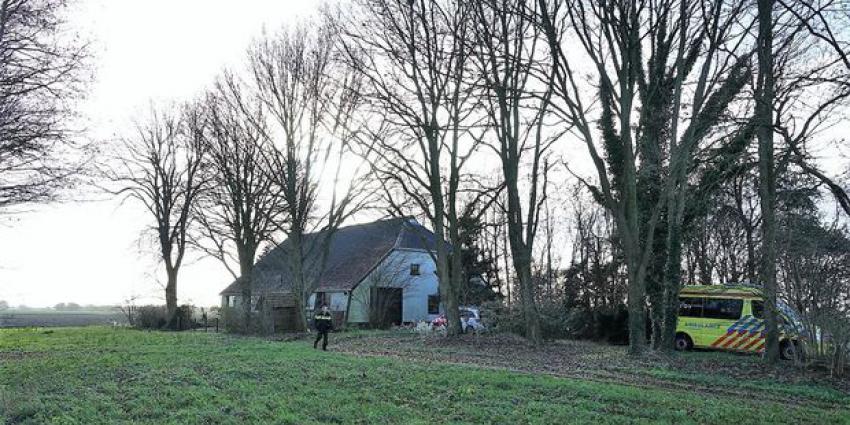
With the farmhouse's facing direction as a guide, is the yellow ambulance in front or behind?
in front

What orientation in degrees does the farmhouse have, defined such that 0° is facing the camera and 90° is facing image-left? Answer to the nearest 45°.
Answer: approximately 315°

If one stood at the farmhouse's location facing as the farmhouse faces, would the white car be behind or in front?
in front
